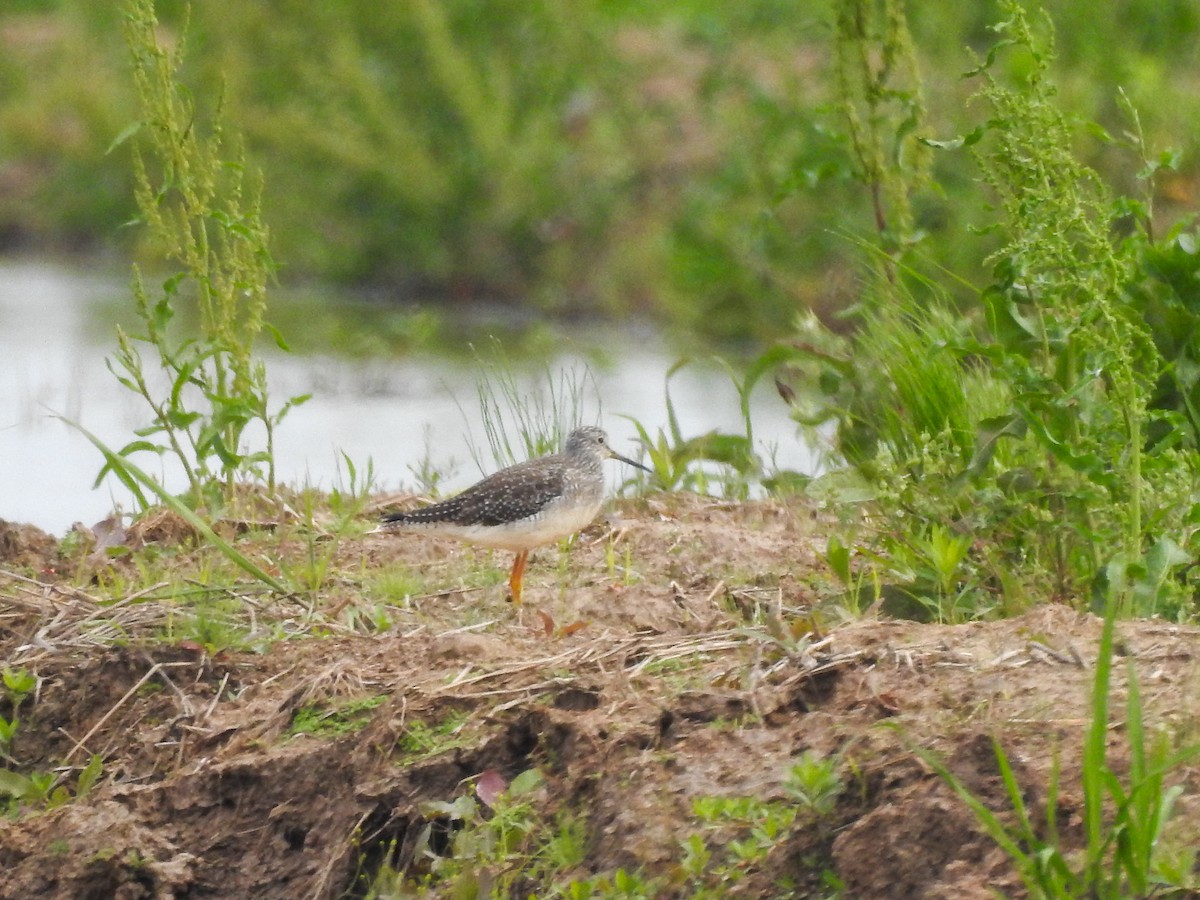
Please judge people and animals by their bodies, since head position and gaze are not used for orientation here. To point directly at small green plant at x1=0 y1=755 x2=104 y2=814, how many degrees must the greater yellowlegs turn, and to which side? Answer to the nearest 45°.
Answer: approximately 135° to its right

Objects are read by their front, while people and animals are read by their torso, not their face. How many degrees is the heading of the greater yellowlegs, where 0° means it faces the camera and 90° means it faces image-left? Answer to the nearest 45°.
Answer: approximately 270°

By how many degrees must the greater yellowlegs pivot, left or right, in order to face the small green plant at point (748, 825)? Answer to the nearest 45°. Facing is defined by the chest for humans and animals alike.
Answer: approximately 90° to its right

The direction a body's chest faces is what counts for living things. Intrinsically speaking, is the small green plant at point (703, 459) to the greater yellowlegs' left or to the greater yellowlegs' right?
on its left

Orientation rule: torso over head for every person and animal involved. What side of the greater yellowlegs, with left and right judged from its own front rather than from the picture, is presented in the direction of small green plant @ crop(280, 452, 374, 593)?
back
